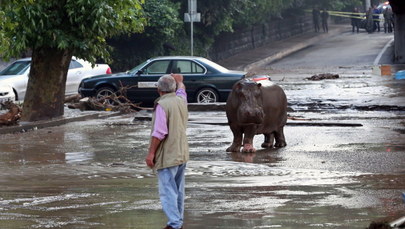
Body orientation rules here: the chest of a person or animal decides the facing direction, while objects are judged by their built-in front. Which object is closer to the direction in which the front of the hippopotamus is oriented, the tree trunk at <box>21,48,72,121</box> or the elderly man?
the elderly man

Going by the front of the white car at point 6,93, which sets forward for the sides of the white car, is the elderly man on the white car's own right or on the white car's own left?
on the white car's own left

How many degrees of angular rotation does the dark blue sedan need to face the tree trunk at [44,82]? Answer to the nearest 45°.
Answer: approximately 45° to its left

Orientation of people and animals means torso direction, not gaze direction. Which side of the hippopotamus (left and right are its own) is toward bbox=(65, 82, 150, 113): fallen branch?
right

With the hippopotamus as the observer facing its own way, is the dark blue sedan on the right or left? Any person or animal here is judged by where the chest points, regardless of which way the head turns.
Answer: on its right

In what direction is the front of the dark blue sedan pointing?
to the viewer's left

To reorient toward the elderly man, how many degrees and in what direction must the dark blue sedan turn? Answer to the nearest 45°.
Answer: approximately 90° to its left
